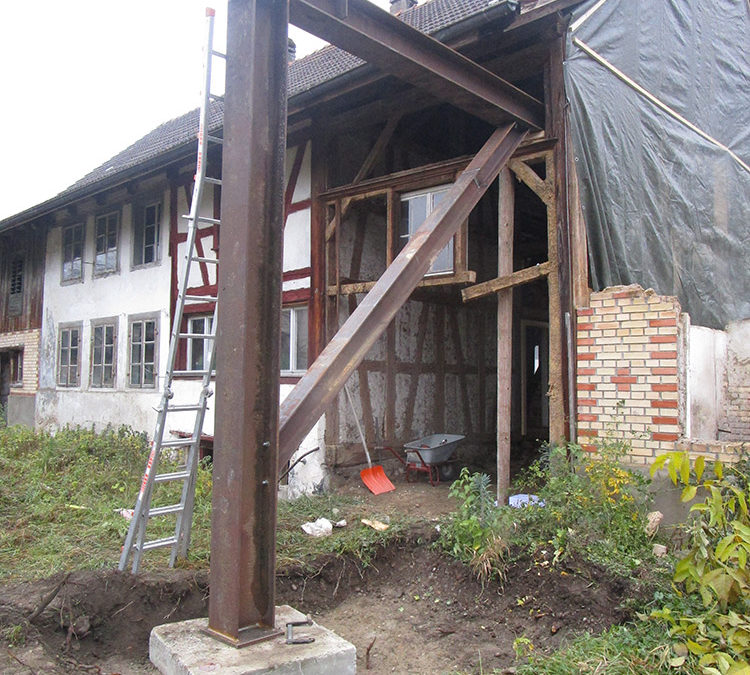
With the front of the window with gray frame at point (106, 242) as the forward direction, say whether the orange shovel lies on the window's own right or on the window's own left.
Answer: on the window's own left

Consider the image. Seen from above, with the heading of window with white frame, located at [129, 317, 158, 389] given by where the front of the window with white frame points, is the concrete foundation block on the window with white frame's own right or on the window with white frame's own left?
on the window with white frame's own left

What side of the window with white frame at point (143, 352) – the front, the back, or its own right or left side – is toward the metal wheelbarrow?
left

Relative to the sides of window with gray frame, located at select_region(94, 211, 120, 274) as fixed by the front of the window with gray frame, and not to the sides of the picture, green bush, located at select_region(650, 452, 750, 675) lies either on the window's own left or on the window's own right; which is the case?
on the window's own left

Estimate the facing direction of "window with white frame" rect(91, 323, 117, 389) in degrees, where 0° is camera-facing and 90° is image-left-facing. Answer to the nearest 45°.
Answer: approximately 45°

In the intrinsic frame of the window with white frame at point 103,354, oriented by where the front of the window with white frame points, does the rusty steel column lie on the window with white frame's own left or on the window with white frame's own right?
on the window with white frame's own left

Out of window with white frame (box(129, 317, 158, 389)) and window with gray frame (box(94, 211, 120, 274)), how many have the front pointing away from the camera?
0

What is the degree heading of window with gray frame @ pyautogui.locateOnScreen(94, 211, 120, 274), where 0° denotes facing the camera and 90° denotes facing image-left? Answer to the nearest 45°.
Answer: approximately 45°

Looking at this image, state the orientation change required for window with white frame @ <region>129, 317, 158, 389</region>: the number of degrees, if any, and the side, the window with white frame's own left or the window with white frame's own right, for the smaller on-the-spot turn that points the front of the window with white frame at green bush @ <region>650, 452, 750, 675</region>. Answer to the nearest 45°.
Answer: approximately 45° to the window with white frame's own left

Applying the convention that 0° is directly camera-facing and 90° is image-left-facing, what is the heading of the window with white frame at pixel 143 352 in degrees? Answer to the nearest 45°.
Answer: approximately 45°

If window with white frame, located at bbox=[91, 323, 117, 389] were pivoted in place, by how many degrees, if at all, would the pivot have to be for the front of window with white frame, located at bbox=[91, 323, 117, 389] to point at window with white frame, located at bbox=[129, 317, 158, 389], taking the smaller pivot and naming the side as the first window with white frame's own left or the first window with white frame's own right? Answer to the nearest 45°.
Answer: approximately 90° to the first window with white frame's own left

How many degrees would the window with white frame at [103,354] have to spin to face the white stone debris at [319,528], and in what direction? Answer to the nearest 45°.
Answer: approximately 45° to its left

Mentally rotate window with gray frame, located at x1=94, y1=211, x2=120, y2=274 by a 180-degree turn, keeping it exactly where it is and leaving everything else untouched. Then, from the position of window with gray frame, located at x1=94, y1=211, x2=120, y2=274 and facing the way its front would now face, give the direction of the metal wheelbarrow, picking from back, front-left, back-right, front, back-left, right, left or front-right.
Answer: right
